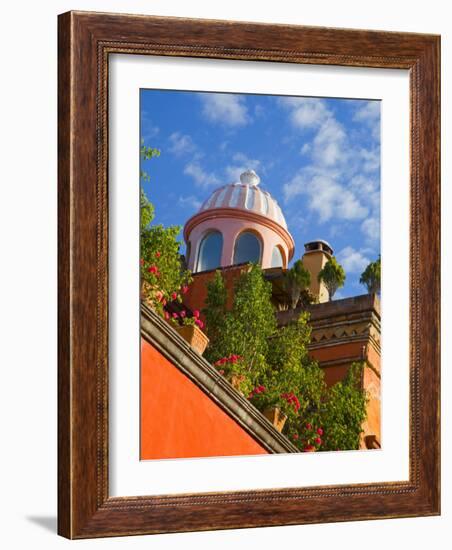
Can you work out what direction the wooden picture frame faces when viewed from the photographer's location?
facing the viewer and to the right of the viewer
